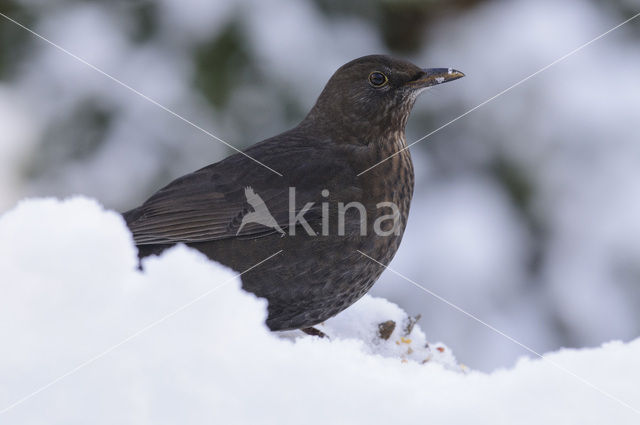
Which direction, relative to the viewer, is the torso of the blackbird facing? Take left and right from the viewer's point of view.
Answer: facing to the right of the viewer
